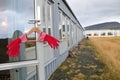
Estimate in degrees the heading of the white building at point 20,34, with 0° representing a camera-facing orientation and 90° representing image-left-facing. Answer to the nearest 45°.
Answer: approximately 315°
